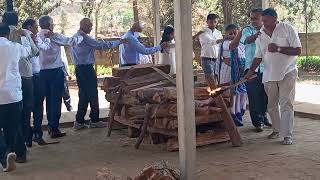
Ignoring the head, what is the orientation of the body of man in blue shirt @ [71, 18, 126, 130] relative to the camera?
to the viewer's right

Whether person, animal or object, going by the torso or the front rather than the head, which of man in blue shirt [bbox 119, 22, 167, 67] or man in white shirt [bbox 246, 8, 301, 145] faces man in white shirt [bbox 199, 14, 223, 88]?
the man in blue shirt

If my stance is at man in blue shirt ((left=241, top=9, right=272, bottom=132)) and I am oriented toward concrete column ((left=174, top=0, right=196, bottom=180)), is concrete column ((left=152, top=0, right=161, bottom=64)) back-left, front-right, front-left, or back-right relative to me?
back-right

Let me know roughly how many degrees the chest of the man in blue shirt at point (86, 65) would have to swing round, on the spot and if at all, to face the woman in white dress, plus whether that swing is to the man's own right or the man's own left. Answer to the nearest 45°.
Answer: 0° — they already face them

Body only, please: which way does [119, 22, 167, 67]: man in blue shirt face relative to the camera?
to the viewer's right

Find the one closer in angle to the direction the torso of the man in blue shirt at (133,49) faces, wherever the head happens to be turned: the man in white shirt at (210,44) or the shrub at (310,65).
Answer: the man in white shirt

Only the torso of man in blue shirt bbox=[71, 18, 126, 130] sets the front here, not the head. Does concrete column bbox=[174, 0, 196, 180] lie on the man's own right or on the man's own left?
on the man's own right

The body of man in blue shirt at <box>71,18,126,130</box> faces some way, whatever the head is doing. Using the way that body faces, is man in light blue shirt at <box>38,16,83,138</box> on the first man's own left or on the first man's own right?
on the first man's own right
